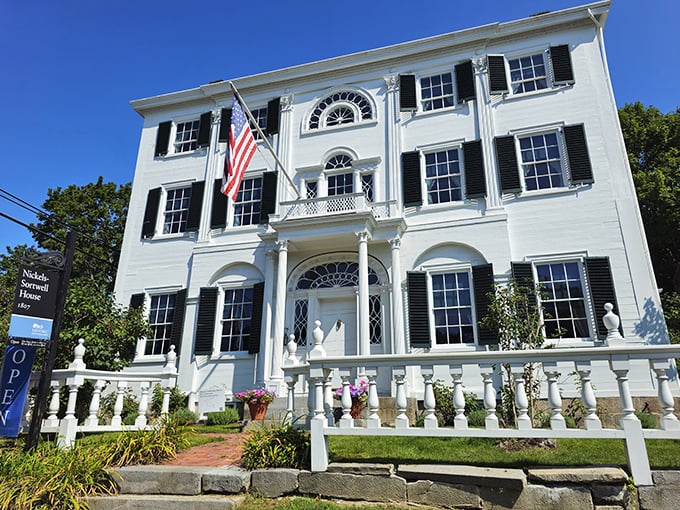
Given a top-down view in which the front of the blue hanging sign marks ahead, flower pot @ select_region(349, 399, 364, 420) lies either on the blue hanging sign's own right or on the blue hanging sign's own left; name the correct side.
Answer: on the blue hanging sign's own left

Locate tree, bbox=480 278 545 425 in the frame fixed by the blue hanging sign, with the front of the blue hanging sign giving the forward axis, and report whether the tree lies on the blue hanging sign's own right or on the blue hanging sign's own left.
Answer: on the blue hanging sign's own left

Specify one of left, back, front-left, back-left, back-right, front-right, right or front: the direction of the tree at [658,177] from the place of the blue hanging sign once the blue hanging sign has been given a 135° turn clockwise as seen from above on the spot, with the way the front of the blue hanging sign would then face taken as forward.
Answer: back-right

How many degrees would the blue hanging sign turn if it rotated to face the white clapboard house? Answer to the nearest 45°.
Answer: approximately 90° to its left

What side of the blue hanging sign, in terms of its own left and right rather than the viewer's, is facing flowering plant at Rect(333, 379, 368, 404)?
left

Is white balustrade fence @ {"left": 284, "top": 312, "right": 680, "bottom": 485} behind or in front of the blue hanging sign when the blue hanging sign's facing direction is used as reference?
in front

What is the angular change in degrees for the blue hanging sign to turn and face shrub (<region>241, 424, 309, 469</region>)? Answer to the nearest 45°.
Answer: approximately 45° to its left

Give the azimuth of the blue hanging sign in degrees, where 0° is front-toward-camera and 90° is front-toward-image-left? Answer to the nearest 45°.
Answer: approximately 0°

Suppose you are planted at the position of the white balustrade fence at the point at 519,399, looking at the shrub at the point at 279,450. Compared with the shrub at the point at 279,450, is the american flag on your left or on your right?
right

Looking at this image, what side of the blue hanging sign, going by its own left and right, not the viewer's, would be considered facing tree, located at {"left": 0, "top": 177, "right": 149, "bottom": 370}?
back

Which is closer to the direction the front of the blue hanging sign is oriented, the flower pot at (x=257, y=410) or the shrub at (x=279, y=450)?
the shrub

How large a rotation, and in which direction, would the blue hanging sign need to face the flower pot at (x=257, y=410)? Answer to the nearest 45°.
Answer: approximately 90° to its left
